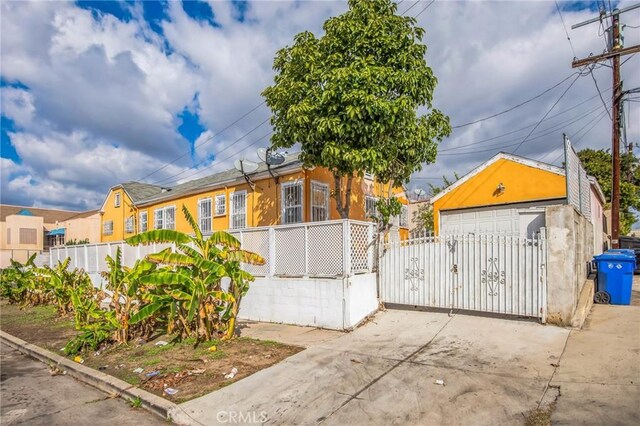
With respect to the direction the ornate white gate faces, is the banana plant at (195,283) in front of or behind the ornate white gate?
in front

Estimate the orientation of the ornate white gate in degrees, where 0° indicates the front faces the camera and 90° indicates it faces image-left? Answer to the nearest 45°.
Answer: approximately 45°

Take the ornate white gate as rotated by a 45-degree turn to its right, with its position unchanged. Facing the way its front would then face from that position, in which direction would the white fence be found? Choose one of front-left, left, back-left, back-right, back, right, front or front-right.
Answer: front

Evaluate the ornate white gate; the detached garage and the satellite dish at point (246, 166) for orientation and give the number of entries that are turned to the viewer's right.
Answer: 0

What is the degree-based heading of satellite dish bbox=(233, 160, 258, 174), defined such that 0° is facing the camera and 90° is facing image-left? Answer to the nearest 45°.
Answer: approximately 45°

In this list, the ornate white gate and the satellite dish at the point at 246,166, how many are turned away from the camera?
0

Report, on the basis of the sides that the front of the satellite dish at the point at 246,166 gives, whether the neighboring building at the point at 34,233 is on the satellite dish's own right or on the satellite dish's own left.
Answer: on the satellite dish's own right

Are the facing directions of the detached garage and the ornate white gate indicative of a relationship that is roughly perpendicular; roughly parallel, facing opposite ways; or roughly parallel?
roughly parallel

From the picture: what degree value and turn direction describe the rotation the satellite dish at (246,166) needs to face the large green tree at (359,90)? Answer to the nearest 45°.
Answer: approximately 90° to its left

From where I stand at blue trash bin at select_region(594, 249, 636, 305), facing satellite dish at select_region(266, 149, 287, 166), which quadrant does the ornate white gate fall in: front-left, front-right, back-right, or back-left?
front-left

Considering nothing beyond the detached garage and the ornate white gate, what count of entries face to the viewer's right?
0

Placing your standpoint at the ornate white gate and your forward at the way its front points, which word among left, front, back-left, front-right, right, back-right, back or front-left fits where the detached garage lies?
back-right

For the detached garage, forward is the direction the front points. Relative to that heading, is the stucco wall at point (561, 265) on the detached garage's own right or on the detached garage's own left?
on the detached garage's own left

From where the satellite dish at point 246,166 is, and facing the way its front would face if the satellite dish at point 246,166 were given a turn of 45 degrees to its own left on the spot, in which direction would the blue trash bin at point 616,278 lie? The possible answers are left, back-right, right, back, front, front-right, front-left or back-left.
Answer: front-left

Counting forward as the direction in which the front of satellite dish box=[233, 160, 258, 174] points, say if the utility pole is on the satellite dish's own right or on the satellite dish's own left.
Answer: on the satellite dish's own left
